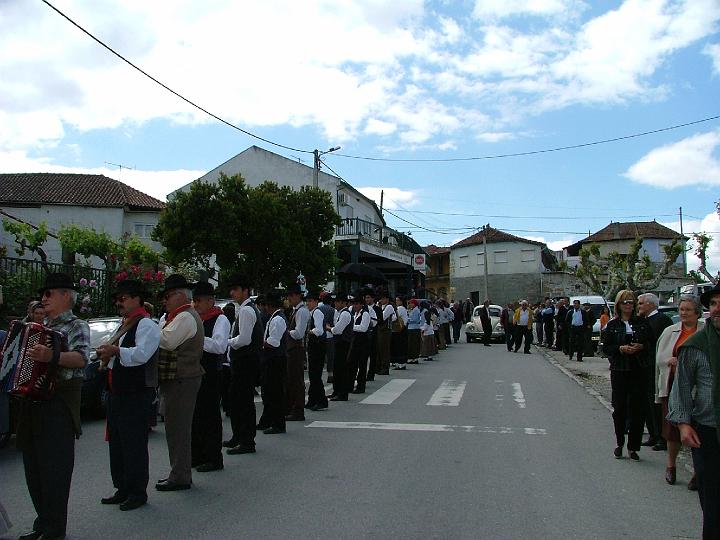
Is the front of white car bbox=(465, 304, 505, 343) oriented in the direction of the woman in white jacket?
yes

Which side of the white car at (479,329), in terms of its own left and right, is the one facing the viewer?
front

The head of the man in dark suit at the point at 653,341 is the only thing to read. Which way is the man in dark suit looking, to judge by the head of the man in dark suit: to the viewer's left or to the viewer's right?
to the viewer's left

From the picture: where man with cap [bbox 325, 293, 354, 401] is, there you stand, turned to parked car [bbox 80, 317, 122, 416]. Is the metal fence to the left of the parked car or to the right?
right

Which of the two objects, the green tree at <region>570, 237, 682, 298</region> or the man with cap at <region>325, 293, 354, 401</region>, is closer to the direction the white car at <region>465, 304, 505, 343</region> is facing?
the man with cap

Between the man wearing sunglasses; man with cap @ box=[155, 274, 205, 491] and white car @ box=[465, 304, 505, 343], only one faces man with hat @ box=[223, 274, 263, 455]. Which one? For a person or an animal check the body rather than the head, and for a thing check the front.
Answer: the white car
